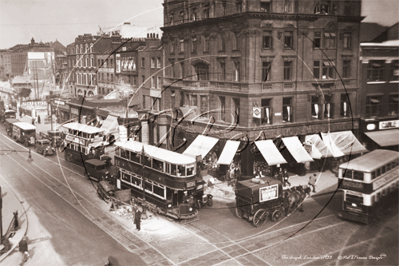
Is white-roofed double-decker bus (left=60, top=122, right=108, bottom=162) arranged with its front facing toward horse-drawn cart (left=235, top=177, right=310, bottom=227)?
yes

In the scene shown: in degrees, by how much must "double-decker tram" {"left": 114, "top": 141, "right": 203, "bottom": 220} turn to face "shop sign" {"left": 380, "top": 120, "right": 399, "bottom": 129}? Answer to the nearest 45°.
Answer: approximately 45° to its left

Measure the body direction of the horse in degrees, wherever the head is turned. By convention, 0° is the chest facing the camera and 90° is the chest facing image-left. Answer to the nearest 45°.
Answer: approximately 225°

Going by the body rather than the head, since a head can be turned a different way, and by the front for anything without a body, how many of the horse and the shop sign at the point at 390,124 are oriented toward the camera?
1

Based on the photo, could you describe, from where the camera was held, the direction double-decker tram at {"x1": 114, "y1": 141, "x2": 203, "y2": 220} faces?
facing the viewer and to the right of the viewer

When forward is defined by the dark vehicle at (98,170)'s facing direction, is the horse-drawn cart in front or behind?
in front

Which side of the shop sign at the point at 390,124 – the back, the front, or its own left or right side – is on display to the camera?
front

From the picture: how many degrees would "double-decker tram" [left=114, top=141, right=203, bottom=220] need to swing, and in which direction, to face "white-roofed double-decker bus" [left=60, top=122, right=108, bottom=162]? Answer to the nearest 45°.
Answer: approximately 180°

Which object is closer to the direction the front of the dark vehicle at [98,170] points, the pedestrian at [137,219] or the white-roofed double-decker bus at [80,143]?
the pedestrian

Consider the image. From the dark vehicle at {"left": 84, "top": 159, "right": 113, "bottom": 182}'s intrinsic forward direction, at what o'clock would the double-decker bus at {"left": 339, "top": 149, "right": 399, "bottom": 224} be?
The double-decker bus is roughly at 12 o'clock from the dark vehicle.
